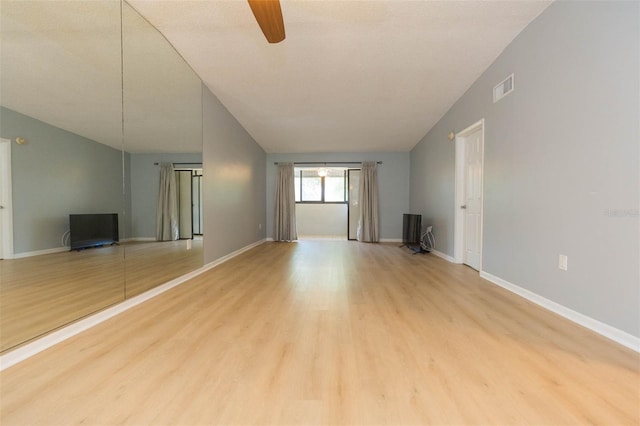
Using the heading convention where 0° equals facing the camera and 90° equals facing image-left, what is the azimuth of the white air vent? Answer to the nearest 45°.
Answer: approximately 45°

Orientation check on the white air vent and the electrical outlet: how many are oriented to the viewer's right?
0

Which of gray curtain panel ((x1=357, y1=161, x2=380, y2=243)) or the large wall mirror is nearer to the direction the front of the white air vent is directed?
the large wall mirror

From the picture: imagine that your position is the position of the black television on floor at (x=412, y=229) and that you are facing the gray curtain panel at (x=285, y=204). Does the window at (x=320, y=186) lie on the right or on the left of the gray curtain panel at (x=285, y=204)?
right

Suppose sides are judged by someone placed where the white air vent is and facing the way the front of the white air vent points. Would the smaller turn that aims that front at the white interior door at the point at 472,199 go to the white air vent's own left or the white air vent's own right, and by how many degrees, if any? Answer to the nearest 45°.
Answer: approximately 135° to the white air vent's own right

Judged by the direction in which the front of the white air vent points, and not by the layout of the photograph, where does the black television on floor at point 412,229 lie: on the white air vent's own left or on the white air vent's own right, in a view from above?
on the white air vent's own right

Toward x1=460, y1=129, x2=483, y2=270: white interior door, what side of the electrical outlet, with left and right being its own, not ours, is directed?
right

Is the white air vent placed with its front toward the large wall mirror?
yes
